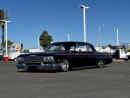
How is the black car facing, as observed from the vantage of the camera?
facing the viewer and to the left of the viewer
